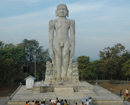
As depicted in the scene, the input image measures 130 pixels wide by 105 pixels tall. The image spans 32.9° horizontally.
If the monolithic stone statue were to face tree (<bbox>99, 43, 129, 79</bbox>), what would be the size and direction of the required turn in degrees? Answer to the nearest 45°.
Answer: approximately 135° to its left

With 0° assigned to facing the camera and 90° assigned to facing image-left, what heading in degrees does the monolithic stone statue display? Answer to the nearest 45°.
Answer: approximately 0°

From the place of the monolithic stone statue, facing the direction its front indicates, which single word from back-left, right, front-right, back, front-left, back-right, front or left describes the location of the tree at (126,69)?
back-left
